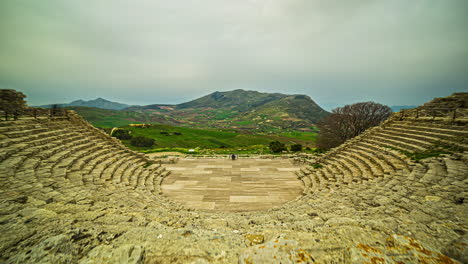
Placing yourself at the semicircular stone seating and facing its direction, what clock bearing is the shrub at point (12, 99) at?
The shrub is roughly at 10 o'clock from the semicircular stone seating.

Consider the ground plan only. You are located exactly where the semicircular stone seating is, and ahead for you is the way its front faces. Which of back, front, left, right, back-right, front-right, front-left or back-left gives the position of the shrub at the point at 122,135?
front-left

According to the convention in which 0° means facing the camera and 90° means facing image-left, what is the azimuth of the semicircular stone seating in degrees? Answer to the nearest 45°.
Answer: approximately 180°

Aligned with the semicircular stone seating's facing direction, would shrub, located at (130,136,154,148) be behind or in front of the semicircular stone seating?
in front
